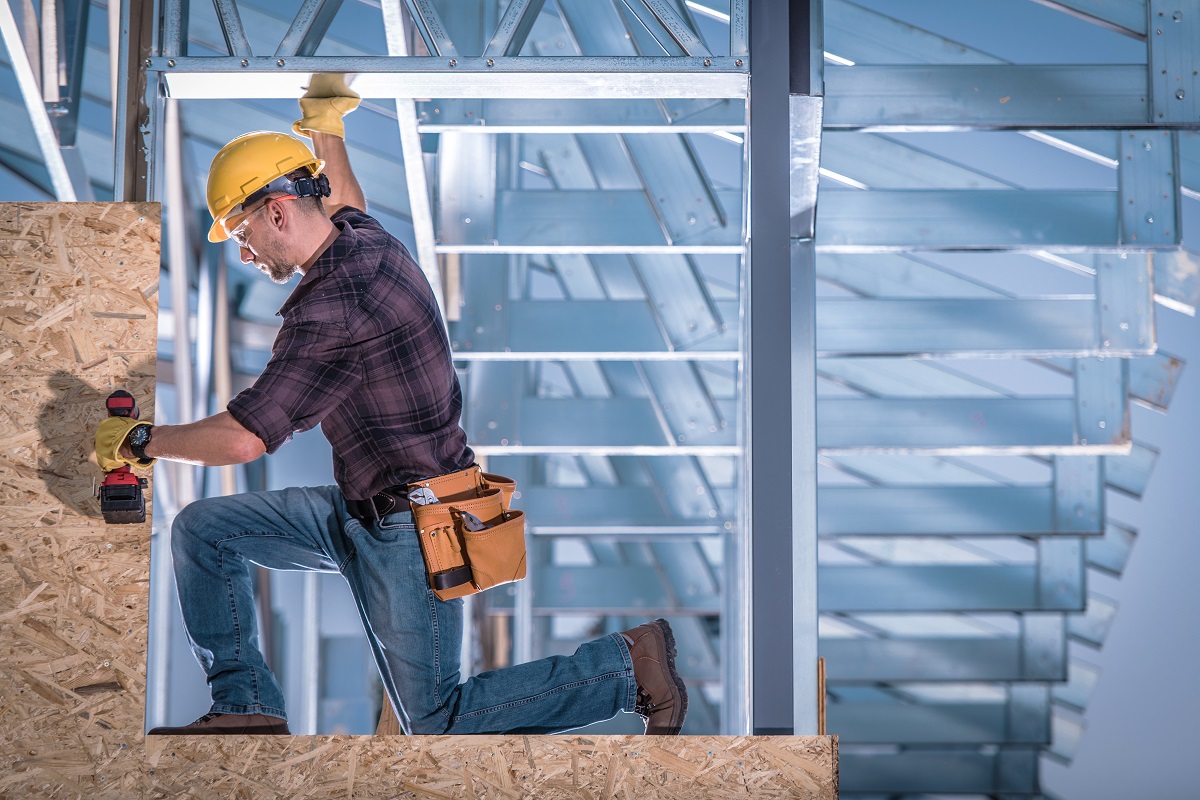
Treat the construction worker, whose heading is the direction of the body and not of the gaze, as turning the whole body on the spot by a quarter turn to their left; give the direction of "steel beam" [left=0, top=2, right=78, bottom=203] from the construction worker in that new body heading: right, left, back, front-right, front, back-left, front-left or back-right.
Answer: back-right

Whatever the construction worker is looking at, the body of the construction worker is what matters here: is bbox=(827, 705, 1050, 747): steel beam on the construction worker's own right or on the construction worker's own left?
on the construction worker's own right

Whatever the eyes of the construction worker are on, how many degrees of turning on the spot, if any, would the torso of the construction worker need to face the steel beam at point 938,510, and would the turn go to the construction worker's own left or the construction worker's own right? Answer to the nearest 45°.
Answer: approximately 135° to the construction worker's own right

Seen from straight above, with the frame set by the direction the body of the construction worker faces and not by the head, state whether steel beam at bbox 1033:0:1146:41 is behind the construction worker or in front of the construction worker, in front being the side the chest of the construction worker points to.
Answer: behind

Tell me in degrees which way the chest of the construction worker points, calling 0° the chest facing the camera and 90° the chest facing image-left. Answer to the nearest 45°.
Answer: approximately 90°

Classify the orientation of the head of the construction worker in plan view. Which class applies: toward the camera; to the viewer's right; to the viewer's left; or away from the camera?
to the viewer's left

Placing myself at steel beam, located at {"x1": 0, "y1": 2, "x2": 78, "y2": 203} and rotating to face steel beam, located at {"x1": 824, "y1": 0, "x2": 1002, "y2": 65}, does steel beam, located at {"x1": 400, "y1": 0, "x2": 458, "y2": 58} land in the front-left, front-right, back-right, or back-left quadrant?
front-right
